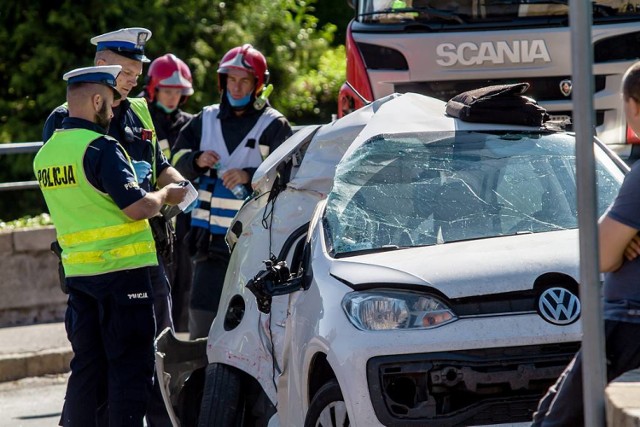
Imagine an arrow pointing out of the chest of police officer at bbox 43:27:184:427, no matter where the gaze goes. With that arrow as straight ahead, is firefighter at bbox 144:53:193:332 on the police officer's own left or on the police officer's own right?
on the police officer's own left

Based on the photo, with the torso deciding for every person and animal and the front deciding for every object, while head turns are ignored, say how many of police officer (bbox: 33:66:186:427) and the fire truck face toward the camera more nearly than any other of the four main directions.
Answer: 1

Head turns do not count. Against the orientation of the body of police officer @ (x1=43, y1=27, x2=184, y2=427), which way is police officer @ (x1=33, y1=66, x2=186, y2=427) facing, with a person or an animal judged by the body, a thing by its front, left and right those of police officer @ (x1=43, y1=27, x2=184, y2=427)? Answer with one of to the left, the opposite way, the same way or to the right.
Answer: to the left

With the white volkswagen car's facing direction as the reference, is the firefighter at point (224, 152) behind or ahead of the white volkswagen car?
behind

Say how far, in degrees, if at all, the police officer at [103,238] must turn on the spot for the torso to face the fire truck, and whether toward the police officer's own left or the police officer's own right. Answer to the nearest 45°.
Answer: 0° — they already face it

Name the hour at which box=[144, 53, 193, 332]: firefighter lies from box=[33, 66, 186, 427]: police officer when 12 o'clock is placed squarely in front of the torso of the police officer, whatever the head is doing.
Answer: The firefighter is roughly at 11 o'clock from the police officer.

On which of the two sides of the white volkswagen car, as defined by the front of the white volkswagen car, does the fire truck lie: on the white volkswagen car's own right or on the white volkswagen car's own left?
on the white volkswagen car's own left

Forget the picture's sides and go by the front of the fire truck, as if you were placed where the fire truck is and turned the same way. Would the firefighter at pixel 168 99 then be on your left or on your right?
on your right

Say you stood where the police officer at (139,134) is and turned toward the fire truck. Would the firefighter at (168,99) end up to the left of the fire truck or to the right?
left

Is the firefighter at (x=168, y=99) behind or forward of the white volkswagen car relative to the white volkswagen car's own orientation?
behind

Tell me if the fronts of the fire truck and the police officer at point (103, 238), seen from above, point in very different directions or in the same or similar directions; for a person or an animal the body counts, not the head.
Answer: very different directions
